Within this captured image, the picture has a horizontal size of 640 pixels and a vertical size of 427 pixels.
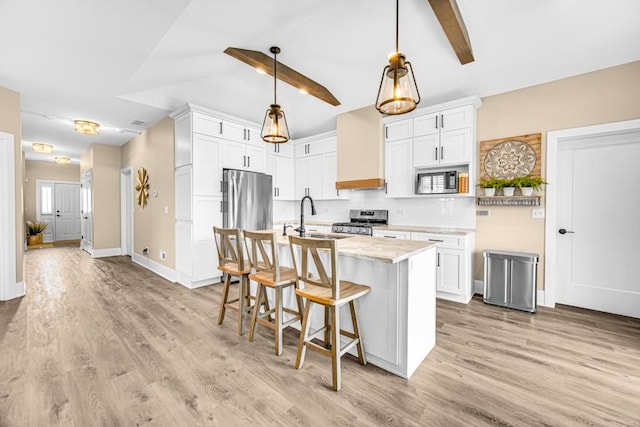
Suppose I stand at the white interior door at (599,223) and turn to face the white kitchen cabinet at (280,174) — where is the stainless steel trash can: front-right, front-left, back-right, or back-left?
front-left

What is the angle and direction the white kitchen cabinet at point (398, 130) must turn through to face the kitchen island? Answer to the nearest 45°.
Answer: approximately 45° to its left

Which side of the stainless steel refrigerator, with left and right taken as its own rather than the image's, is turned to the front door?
back

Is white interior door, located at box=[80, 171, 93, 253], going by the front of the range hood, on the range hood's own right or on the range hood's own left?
on the range hood's own right

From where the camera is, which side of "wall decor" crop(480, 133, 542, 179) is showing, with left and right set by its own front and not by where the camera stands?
front

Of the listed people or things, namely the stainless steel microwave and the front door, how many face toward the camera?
2

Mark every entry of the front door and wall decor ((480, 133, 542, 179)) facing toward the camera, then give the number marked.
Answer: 2

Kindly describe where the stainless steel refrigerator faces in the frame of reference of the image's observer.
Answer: facing the viewer and to the right of the viewer

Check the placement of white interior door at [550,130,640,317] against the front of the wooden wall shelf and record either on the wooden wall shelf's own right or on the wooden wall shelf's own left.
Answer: on the wooden wall shelf's own left

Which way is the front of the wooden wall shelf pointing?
toward the camera

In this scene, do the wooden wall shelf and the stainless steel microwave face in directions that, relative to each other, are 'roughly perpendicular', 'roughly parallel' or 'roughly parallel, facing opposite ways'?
roughly parallel

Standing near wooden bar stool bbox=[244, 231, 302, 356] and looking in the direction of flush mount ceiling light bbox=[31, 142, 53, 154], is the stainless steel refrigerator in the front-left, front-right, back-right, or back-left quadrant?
front-right

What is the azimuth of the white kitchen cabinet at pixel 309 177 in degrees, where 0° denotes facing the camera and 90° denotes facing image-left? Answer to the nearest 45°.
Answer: approximately 45°

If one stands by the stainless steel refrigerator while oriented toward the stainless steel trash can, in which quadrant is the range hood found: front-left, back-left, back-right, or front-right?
front-left

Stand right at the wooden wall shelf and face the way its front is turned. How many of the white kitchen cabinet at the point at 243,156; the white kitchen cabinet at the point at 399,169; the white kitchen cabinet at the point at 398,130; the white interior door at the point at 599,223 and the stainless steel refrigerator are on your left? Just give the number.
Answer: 1
